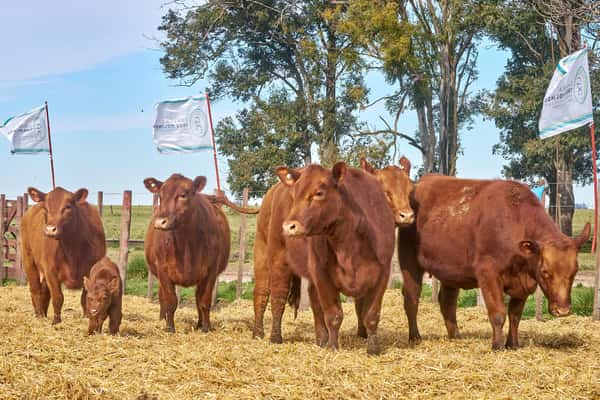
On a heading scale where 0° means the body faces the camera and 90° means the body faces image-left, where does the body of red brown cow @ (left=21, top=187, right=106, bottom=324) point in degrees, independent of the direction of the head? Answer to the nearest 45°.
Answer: approximately 315°

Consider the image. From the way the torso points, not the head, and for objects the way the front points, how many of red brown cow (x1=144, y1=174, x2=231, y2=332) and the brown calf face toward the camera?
2

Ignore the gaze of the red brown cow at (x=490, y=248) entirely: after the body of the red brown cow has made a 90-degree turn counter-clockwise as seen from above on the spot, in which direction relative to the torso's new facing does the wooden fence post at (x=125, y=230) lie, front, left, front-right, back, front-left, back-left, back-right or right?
left

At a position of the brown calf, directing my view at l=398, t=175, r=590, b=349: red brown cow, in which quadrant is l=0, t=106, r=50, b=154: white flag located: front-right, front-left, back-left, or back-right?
back-left

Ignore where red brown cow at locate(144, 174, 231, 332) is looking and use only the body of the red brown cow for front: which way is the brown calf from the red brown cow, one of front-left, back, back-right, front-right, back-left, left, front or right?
front-right

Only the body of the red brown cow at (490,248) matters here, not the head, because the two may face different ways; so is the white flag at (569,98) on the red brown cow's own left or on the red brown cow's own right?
on the red brown cow's own left

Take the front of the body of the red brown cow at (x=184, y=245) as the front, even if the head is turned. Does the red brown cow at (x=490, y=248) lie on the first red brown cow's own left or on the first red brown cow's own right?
on the first red brown cow's own left

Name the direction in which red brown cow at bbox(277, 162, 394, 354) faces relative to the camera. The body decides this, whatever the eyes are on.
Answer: toward the camera

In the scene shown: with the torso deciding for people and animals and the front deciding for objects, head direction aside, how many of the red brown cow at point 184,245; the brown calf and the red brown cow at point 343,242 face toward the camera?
3

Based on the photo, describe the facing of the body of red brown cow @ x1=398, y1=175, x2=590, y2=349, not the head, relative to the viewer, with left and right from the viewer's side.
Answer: facing the viewer and to the right of the viewer

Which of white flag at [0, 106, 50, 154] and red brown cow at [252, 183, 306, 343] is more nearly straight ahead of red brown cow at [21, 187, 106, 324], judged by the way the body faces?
the red brown cow

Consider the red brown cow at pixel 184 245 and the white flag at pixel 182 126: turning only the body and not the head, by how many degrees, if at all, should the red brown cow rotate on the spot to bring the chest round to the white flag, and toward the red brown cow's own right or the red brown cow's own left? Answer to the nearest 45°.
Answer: approximately 180°

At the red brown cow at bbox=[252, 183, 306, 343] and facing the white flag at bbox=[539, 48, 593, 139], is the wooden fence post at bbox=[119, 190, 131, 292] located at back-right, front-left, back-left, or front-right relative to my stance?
front-left

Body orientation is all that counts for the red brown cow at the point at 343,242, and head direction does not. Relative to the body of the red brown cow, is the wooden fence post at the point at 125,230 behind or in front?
behind

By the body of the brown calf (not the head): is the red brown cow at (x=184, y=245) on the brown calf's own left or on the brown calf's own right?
on the brown calf's own left
